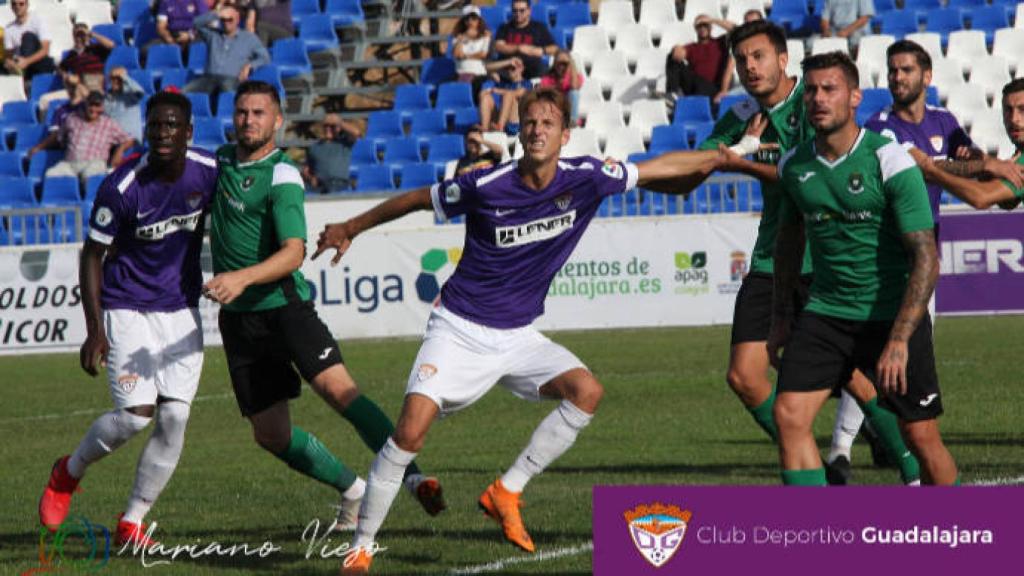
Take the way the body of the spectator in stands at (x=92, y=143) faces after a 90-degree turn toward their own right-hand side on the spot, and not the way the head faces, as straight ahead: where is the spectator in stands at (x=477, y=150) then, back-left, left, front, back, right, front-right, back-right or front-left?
back-left

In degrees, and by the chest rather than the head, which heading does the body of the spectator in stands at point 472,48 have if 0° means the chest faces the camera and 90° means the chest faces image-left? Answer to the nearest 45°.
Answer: approximately 0°

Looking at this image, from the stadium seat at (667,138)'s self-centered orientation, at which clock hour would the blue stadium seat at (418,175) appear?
The blue stadium seat is roughly at 3 o'clock from the stadium seat.

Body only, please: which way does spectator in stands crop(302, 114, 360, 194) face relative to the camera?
toward the camera

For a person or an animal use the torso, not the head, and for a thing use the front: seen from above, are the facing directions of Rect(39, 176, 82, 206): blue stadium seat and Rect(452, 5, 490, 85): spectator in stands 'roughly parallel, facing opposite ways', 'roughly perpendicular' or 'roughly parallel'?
roughly parallel

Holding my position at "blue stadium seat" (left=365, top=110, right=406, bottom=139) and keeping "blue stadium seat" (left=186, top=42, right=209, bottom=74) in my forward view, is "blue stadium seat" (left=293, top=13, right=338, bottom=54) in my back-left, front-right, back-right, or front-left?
front-right

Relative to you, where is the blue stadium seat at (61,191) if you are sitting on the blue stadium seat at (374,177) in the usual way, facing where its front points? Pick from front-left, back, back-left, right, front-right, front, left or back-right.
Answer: right

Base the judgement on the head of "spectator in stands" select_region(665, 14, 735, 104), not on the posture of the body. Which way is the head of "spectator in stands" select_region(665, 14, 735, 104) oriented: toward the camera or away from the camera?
toward the camera

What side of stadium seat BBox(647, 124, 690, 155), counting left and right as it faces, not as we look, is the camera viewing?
front

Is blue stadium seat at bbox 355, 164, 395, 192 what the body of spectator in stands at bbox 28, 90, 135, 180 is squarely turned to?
no

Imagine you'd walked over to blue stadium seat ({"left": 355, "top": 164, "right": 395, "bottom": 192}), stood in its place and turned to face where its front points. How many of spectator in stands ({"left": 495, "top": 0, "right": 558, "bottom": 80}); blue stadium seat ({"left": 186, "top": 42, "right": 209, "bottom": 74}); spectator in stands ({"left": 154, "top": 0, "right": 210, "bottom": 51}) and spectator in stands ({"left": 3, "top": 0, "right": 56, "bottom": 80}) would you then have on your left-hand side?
1

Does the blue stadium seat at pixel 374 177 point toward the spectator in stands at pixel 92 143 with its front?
no

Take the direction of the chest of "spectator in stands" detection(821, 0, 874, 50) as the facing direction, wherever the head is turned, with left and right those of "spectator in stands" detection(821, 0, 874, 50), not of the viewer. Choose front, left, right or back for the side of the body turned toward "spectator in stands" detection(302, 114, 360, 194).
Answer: right

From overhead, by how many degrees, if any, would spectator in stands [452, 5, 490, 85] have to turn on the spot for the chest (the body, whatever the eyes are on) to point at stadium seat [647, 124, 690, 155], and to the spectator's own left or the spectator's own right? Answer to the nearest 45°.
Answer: approximately 45° to the spectator's own left

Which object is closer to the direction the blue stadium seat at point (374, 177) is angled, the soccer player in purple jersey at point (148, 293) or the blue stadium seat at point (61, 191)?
the soccer player in purple jersey

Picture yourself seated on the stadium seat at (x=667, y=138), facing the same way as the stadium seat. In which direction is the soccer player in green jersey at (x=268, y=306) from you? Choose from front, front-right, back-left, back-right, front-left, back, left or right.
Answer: front

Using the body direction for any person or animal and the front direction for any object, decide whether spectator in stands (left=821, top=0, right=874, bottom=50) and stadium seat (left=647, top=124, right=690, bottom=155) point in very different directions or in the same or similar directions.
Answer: same or similar directions

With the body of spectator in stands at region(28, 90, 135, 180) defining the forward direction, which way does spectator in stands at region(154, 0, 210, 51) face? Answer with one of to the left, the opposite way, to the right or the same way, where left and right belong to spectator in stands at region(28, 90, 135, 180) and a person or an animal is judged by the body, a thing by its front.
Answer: the same way

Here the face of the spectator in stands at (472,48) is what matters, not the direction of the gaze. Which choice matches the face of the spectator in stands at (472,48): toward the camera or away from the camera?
toward the camera

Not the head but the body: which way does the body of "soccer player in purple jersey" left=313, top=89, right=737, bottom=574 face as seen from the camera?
toward the camera
